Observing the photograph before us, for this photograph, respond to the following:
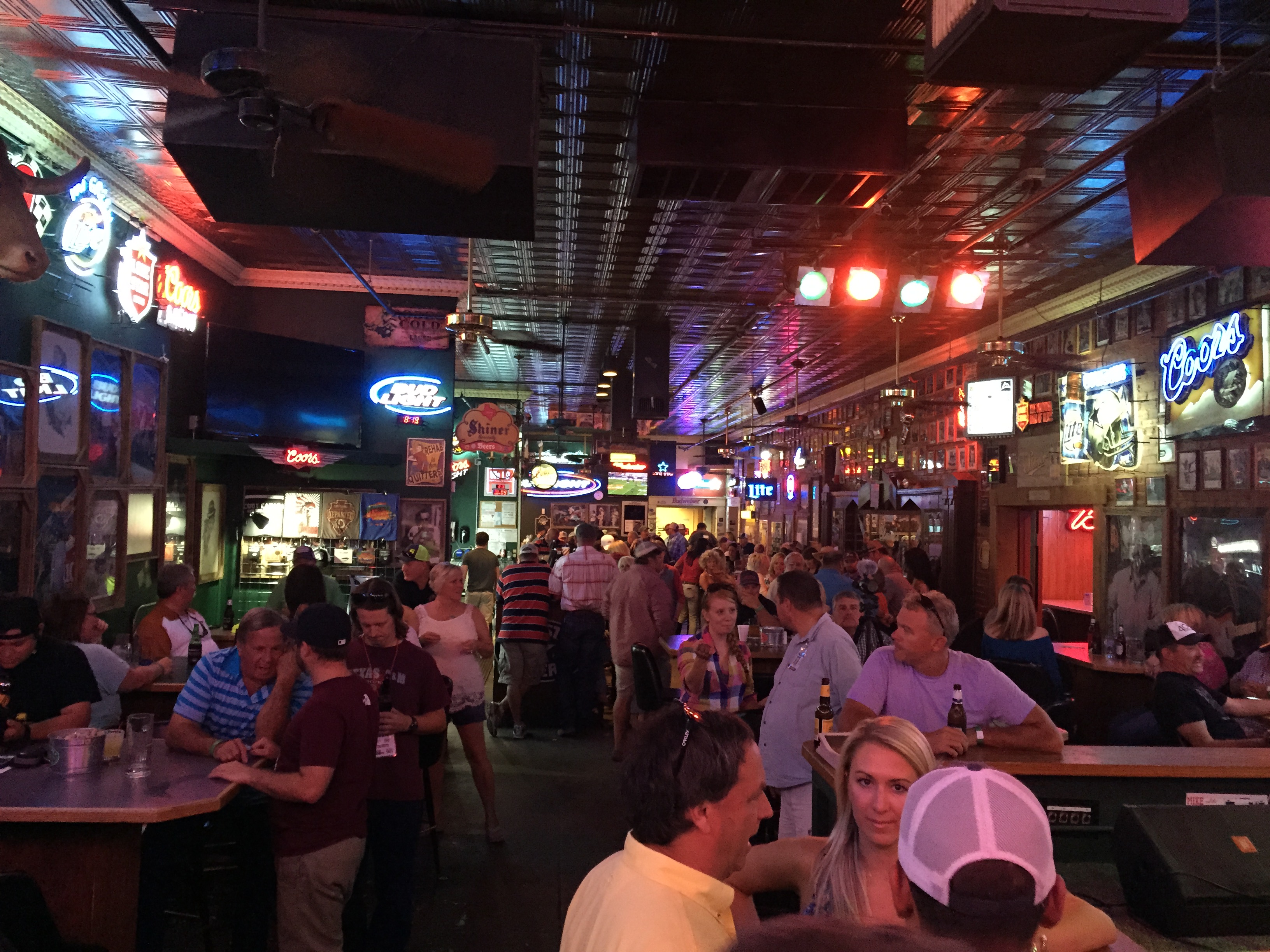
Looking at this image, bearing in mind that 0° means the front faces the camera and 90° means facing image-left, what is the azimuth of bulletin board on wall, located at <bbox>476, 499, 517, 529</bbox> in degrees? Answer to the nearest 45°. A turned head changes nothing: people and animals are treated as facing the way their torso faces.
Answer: approximately 0°

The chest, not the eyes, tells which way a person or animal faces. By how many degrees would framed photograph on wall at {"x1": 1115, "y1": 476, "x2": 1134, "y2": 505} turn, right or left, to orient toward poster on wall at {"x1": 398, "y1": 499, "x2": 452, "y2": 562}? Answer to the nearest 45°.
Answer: approximately 45° to its right

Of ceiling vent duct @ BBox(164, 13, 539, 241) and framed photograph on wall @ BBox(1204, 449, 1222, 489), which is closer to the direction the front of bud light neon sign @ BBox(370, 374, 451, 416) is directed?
the ceiling vent duct

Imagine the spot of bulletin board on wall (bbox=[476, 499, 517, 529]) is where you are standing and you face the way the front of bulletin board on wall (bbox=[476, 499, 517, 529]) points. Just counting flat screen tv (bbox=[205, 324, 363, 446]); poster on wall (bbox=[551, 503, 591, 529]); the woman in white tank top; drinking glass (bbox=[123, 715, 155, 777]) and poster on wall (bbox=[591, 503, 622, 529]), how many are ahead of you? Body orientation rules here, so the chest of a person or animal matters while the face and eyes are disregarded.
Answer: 3

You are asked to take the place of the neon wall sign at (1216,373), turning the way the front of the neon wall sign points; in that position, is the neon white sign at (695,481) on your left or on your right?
on your right

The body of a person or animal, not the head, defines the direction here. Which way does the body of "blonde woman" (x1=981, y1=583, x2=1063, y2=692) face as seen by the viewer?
away from the camera
